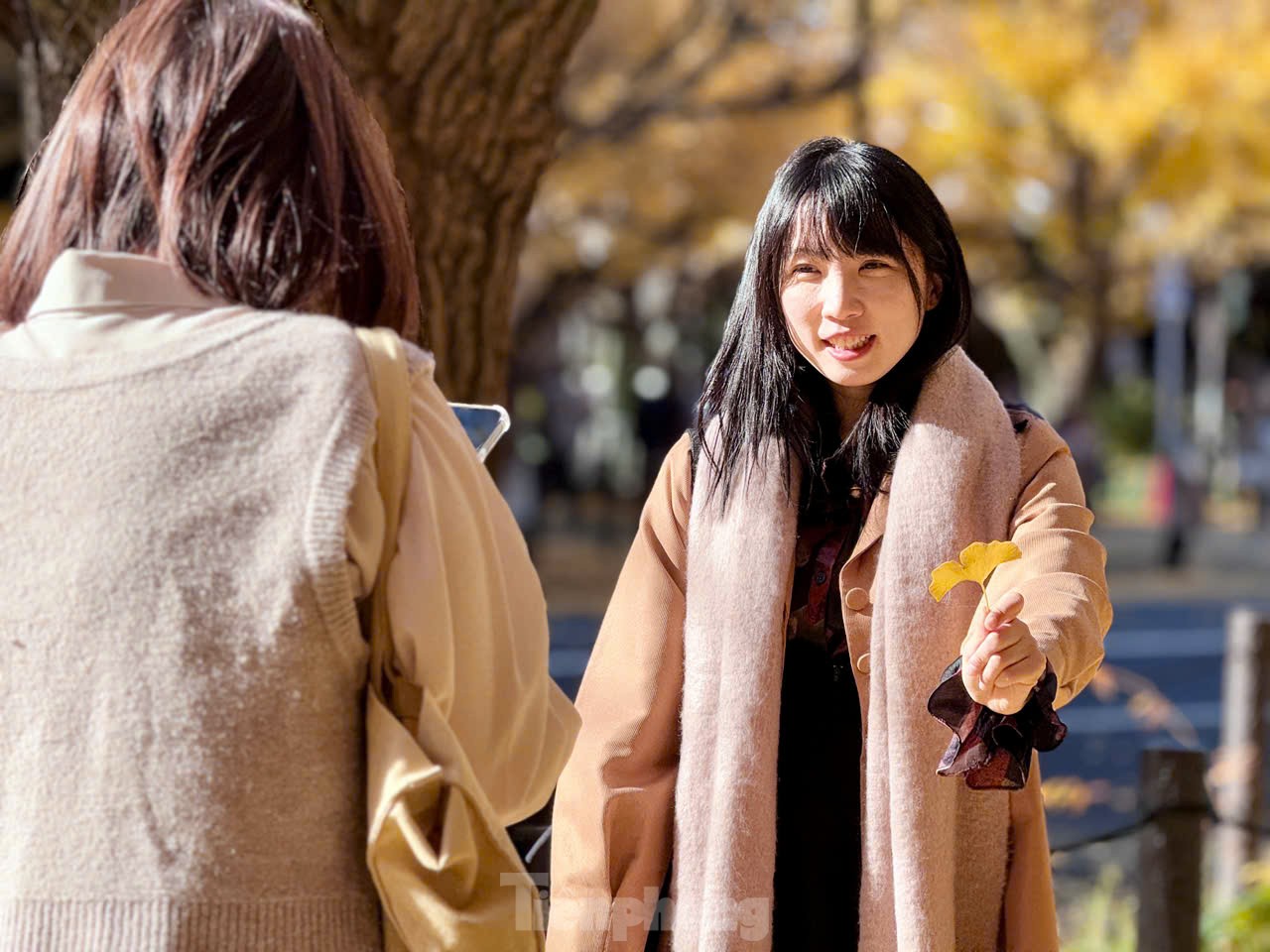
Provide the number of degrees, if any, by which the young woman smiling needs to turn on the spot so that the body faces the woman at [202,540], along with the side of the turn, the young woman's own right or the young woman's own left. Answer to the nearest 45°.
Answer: approximately 45° to the young woman's own right

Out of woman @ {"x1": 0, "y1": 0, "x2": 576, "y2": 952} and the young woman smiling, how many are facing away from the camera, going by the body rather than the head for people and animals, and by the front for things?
1

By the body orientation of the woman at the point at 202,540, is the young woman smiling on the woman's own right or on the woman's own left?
on the woman's own right

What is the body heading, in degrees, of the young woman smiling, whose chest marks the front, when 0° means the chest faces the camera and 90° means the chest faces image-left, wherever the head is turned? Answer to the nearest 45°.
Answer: approximately 0°

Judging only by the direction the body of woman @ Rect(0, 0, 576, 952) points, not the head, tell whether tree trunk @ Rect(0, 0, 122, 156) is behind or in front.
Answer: in front

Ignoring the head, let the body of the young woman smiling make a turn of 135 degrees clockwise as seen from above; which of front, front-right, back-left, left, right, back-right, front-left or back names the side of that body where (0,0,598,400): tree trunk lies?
front

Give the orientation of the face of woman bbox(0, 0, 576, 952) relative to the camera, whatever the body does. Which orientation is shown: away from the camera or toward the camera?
away from the camera

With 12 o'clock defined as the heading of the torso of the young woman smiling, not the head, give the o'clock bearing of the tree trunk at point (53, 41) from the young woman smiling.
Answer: The tree trunk is roughly at 4 o'clock from the young woman smiling.

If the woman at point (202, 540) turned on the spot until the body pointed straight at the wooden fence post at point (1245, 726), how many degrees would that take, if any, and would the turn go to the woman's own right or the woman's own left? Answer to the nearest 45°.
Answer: approximately 45° to the woman's own right

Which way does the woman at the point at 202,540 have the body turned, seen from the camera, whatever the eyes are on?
away from the camera

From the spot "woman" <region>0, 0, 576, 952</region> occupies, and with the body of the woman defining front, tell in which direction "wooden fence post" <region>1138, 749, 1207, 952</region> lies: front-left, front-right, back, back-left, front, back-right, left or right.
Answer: front-right

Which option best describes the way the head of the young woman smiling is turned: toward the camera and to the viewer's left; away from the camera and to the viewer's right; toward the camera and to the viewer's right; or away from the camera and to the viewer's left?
toward the camera and to the viewer's left

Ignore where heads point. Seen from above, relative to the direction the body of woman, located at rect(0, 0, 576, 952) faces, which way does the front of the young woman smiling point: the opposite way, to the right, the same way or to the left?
the opposite way
